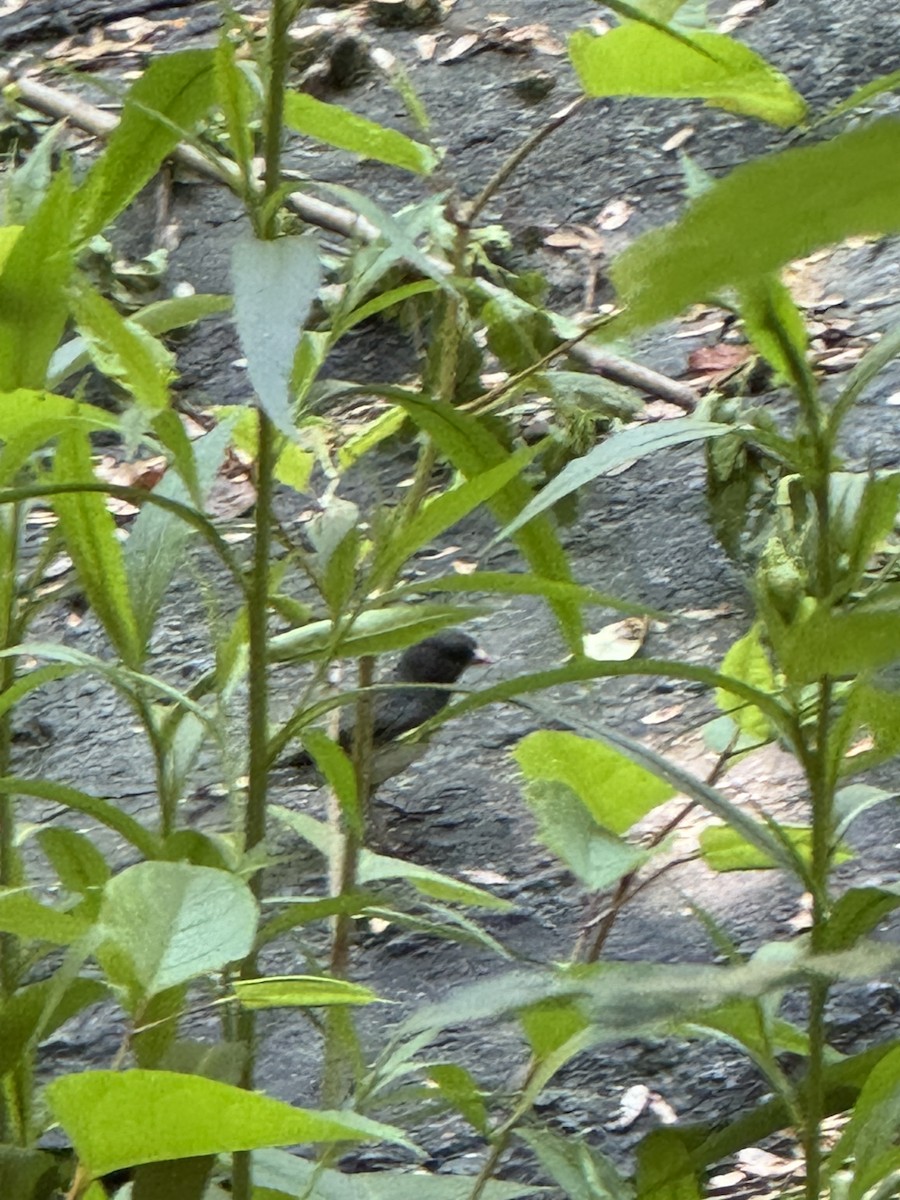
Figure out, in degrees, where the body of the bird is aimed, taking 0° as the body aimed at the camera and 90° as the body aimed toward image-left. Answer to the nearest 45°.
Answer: approximately 270°

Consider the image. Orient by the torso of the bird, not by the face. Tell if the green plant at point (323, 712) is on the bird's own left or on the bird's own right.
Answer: on the bird's own right
